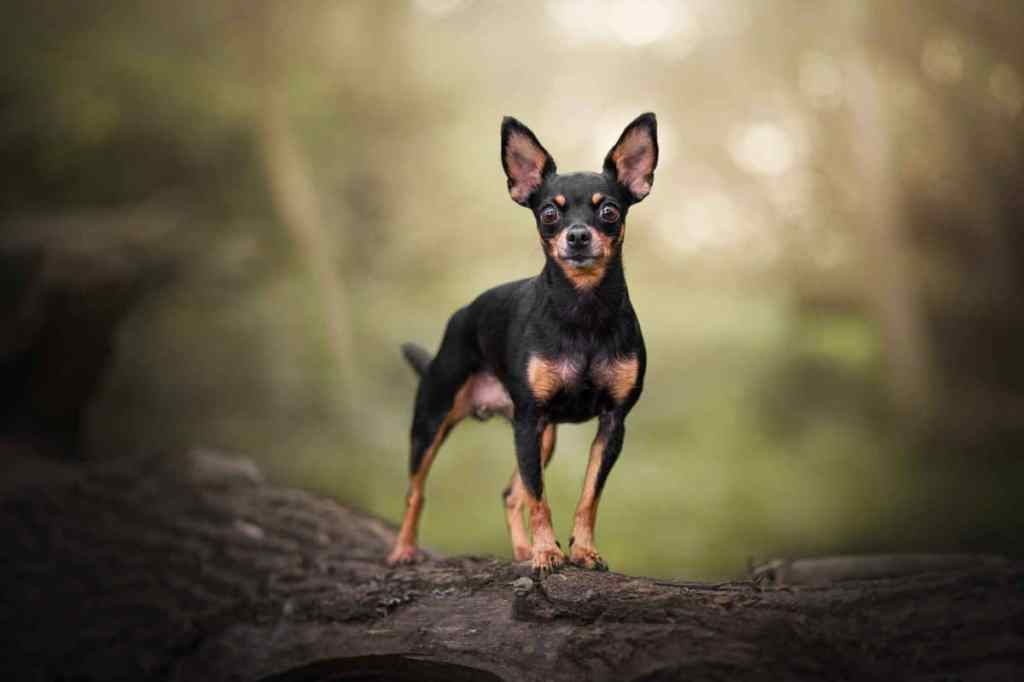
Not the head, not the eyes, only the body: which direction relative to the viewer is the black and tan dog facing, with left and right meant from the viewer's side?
facing the viewer and to the right of the viewer

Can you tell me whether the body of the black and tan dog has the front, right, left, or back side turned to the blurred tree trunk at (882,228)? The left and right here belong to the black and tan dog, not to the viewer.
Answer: left
